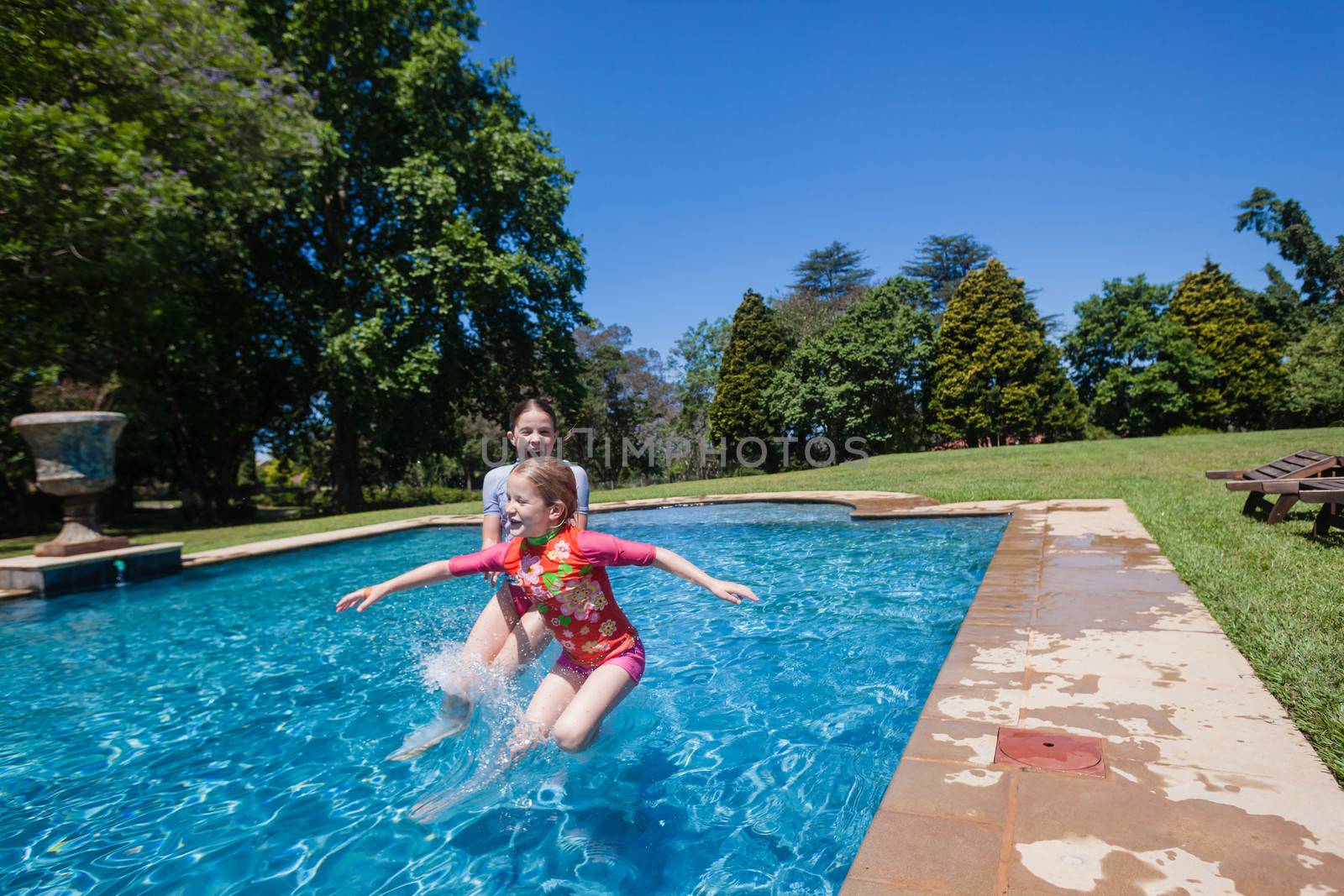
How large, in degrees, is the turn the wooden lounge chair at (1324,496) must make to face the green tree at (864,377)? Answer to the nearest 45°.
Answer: approximately 45° to its right

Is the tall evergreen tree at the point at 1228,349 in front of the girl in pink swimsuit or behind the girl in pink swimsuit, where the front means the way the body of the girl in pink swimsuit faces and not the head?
behind

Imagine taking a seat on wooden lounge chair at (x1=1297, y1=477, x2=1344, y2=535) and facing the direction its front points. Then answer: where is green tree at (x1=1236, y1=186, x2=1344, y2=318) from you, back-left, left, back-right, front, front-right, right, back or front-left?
right

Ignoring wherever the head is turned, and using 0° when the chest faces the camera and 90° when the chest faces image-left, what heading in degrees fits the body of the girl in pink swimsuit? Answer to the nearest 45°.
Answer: approximately 45°

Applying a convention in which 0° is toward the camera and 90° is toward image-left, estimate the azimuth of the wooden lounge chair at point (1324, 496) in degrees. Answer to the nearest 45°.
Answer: approximately 90°

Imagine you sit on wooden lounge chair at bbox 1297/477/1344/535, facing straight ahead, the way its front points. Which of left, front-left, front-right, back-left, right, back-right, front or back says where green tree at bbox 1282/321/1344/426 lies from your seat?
right

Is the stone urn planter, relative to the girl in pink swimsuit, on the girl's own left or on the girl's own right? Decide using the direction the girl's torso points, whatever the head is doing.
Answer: on the girl's own right

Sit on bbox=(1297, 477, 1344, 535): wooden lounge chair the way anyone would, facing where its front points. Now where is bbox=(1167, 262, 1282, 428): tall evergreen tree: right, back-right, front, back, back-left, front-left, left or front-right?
right

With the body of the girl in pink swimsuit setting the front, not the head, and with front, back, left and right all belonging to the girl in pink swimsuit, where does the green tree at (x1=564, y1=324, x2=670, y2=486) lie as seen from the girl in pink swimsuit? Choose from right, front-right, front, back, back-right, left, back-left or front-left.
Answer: back-right

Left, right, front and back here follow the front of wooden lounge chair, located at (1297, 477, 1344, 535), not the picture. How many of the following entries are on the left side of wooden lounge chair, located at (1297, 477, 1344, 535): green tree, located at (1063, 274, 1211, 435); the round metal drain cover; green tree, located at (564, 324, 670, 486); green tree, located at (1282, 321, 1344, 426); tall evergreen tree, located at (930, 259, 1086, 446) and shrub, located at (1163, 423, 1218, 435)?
1

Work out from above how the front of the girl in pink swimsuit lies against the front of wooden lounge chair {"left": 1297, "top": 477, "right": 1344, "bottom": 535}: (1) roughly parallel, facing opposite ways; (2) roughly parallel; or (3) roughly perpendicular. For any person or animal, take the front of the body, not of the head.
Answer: roughly perpendicular

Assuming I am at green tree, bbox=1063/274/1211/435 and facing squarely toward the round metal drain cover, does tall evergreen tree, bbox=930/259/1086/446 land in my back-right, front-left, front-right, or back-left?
front-right

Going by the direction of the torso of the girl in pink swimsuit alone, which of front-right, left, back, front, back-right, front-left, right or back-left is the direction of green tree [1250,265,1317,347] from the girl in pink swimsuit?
back

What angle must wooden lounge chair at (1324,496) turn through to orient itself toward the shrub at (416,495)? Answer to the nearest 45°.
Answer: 0° — it already faces it

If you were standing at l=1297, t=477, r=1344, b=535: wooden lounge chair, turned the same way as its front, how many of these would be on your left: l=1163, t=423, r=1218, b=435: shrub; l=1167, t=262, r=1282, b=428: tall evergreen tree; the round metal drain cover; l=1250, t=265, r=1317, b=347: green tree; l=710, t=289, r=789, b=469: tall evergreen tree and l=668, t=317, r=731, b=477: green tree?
1

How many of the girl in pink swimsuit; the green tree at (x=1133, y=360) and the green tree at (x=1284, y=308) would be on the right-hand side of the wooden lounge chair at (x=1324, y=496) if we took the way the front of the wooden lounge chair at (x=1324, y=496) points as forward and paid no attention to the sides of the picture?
2
